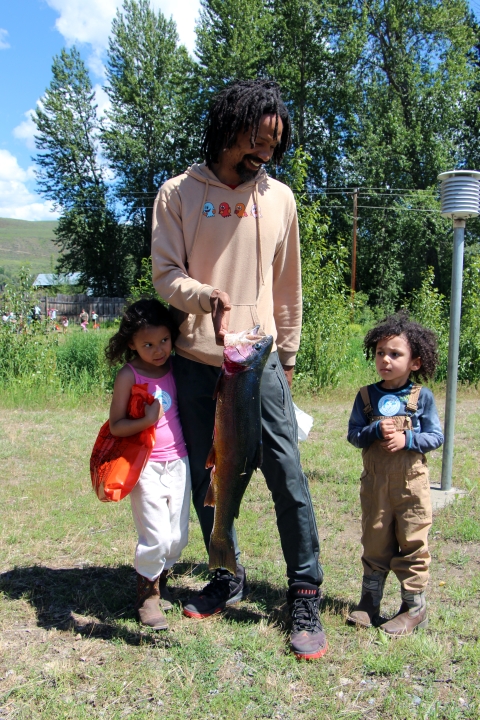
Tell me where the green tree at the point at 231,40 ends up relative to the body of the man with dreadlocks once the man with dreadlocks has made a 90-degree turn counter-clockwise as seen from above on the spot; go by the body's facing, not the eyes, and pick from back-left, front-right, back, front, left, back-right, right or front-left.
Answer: left

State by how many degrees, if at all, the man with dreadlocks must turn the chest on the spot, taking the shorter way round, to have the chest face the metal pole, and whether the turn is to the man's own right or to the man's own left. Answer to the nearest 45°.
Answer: approximately 135° to the man's own left

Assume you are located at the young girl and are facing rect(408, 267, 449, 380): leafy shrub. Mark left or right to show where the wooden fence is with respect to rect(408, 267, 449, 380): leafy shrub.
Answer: left

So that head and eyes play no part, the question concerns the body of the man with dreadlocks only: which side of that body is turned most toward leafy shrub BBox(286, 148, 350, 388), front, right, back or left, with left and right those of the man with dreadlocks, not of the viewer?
back

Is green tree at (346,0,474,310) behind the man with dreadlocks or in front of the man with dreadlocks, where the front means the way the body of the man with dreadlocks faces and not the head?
behind

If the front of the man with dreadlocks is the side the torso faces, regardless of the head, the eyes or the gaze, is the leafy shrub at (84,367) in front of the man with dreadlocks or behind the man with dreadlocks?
behind

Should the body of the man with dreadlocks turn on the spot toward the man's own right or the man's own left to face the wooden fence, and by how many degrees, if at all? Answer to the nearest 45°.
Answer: approximately 180°

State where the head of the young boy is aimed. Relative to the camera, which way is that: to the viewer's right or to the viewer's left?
to the viewer's left

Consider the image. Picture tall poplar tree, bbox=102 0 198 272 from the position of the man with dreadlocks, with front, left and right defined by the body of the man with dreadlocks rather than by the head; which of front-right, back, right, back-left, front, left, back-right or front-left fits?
back
